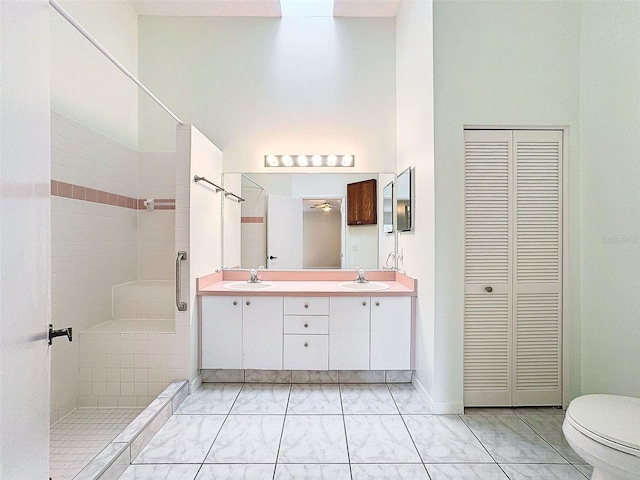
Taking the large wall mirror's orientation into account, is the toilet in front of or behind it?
in front

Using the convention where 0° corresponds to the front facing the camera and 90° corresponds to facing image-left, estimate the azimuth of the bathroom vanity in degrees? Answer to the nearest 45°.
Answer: approximately 0°

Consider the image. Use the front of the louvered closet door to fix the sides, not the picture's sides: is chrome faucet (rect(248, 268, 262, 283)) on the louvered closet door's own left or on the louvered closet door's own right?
on the louvered closet door's own right

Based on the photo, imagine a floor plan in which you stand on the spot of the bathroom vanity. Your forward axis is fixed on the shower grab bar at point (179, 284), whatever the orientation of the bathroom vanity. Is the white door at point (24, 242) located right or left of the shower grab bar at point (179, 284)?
left

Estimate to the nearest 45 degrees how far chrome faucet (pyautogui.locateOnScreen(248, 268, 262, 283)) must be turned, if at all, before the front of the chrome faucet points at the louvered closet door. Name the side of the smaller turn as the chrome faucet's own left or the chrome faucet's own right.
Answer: approximately 45° to the chrome faucet's own left

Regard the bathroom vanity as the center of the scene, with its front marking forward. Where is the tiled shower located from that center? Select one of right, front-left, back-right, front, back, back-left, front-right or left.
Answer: right

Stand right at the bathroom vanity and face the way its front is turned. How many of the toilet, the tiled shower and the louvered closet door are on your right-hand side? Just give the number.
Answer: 1

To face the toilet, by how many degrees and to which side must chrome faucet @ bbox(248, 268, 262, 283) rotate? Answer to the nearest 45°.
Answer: approximately 45° to its left

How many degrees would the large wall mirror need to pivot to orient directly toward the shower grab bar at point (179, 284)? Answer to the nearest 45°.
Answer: approximately 45° to its right
